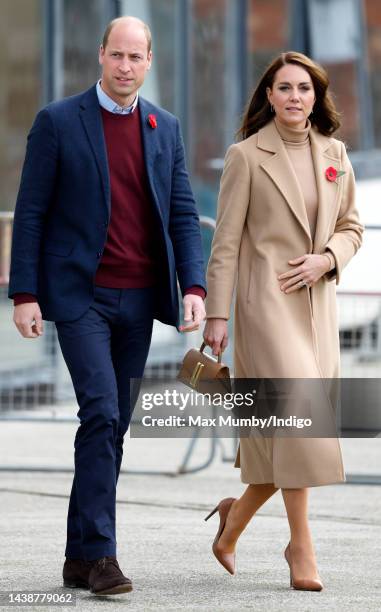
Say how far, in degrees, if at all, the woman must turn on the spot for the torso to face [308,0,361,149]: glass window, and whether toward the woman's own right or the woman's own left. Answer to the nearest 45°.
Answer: approximately 135° to the woman's own left

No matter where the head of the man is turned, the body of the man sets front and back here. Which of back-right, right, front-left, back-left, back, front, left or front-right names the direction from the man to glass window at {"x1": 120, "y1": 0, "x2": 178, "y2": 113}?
back-left

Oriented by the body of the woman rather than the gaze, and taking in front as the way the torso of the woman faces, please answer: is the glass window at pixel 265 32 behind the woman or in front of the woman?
behind

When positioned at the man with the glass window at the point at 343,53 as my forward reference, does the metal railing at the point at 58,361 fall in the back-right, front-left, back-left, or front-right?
front-left

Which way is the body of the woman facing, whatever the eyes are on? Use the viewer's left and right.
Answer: facing the viewer and to the right of the viewer

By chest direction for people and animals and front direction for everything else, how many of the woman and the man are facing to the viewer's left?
0

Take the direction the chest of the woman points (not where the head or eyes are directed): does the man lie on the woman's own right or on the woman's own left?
on the woman's own right

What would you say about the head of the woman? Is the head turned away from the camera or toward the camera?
toward the camera

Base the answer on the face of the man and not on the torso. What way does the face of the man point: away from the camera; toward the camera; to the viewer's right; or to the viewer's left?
toward the camera

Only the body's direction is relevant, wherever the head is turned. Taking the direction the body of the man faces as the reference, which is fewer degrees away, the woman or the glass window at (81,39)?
the woman

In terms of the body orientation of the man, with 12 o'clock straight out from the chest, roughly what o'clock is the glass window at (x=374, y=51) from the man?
The glass window is roughly at 8 o'clock from the man.

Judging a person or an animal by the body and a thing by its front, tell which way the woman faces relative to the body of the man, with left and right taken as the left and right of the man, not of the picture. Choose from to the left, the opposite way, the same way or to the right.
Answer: the same way

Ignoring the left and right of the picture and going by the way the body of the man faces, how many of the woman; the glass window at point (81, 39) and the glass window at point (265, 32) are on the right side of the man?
0

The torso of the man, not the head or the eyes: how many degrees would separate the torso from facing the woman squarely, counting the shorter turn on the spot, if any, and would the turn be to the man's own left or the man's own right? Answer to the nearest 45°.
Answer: approximately 45° to the man's own left

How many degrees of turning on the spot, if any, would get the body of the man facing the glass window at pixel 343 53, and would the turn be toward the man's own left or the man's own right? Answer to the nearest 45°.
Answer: approximately 135° to the man's own left
